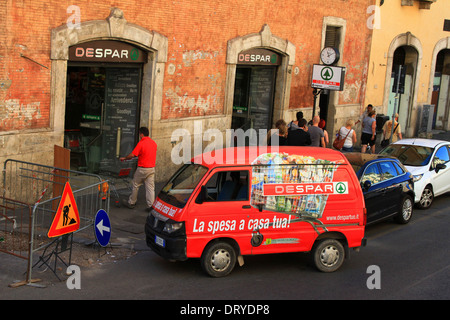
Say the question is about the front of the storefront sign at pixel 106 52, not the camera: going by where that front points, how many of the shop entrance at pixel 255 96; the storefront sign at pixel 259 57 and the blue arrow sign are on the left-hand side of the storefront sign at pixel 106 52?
2

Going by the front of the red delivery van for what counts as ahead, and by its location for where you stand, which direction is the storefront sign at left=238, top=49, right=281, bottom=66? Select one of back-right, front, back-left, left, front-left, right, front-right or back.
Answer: back-right

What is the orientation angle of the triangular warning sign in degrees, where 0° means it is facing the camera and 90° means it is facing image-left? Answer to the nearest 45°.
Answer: approximately 315°

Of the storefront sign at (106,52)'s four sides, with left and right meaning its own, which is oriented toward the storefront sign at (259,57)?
left

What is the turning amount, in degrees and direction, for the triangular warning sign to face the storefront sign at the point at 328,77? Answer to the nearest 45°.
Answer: approximately 90° to its left

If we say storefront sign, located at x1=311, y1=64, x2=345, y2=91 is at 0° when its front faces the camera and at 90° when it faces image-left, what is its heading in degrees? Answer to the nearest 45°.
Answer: approximately 45°
